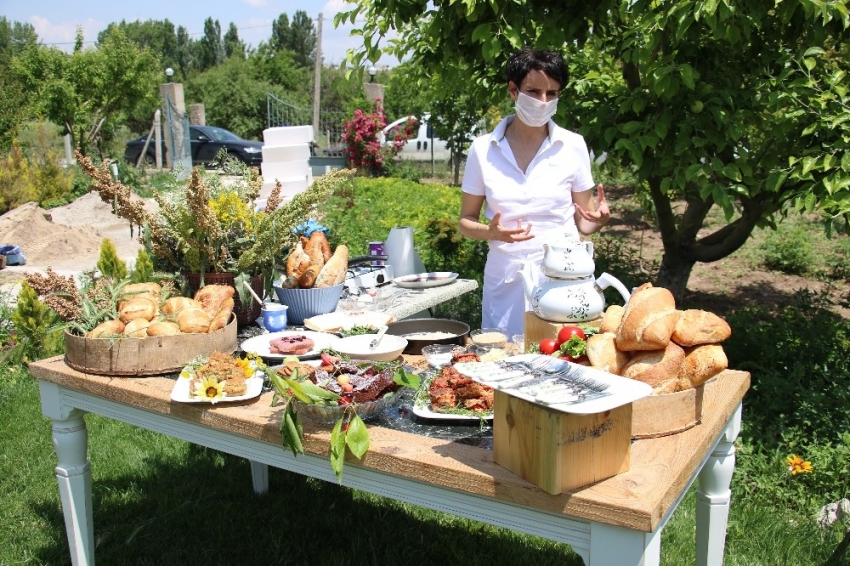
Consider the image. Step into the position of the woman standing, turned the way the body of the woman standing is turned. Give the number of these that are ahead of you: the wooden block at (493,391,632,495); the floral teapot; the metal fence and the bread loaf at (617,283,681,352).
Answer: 3

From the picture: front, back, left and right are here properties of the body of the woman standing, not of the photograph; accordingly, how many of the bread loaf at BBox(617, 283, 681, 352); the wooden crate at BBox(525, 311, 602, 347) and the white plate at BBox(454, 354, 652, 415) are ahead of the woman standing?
3

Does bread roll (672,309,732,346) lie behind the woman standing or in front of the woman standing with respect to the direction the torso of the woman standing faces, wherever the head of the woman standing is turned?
in front

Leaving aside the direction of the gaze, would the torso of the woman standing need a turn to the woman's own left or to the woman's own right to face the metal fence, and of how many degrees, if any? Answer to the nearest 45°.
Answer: approximately 180°

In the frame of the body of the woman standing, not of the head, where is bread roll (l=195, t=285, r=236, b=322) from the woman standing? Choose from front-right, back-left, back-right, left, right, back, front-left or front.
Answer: front-right

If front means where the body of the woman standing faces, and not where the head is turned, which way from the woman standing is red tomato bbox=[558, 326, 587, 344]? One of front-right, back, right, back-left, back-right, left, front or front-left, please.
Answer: front

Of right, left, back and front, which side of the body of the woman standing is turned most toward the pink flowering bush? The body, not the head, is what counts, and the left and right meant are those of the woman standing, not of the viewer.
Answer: back

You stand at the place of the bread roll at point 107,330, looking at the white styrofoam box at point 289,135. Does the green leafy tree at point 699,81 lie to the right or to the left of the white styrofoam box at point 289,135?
right

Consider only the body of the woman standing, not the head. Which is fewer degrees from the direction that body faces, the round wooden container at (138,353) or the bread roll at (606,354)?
the bread roll

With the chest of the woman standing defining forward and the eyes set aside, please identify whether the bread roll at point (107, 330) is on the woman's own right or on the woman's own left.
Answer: on the woman's own right

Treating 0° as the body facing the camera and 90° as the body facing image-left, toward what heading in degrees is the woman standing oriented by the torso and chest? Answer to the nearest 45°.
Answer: approximately 0°

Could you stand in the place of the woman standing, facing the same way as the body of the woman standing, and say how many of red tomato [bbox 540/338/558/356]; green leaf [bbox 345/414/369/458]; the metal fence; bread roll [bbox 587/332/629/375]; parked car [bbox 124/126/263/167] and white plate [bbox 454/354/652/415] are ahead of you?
4

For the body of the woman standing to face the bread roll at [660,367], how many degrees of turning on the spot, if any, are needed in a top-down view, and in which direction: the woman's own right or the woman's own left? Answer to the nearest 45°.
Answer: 0° — they already face it

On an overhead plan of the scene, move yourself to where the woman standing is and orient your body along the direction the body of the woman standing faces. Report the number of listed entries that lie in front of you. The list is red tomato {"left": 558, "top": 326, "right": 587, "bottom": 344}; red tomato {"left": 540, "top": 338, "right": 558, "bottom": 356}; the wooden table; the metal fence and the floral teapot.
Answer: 4

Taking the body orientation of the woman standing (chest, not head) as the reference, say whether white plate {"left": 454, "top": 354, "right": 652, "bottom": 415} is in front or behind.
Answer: in front

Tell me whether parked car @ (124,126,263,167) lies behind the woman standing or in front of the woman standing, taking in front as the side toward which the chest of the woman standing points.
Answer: behind

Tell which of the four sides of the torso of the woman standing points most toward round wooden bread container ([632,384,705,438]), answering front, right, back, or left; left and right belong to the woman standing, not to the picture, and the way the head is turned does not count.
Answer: front

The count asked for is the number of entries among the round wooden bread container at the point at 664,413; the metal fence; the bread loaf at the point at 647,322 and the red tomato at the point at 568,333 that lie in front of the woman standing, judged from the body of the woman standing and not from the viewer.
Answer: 3

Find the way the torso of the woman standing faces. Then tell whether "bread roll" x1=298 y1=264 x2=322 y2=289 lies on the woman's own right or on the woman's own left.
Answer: on the woman's own right
